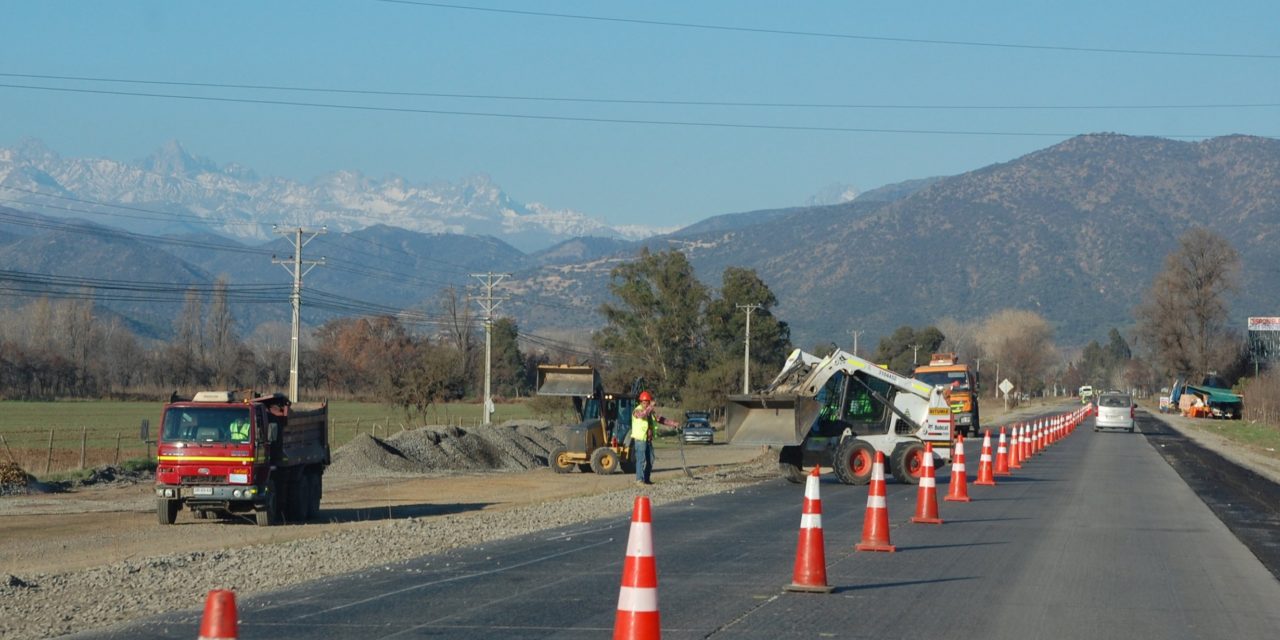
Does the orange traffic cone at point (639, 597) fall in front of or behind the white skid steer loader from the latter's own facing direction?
in front

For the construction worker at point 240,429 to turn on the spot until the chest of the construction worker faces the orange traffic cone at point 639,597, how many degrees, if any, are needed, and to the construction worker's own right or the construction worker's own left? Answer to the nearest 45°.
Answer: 0° — they already face it

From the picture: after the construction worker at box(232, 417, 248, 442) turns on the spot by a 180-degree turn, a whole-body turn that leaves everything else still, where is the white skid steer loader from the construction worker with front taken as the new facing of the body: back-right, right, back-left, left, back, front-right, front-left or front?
right

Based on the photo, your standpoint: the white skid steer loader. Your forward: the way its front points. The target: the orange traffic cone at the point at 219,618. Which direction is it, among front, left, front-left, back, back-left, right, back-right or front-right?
front-left

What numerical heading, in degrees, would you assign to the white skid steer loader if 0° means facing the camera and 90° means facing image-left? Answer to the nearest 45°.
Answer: approximately 45°

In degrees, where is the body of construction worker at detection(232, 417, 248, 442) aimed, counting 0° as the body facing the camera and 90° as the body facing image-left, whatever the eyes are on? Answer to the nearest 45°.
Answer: approximately 0°

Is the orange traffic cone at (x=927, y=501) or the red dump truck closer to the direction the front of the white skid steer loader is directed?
the red dump truck

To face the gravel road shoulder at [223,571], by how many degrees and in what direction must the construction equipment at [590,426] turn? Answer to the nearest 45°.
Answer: approximately 45° to its left

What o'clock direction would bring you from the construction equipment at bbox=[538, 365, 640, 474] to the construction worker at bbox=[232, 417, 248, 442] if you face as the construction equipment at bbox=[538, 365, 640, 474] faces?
The construction worker is roughly at 11 o'clock from the construction equipment.

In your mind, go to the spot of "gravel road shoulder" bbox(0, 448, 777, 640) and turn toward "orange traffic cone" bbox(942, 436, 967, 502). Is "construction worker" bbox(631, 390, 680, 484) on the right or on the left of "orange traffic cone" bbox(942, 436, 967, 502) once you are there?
left

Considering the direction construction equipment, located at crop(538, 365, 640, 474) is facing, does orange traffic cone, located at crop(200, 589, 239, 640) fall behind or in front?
in front
